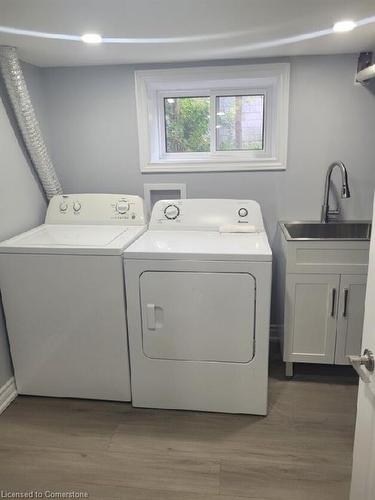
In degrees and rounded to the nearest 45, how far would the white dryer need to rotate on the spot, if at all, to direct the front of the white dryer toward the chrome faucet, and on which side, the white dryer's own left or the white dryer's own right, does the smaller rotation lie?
approximately 135° to the white dryer's own left

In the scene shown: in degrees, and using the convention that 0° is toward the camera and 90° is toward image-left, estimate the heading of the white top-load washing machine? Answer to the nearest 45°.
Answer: approximately 0°

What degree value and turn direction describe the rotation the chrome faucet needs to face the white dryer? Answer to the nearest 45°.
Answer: approximately 90° to its right

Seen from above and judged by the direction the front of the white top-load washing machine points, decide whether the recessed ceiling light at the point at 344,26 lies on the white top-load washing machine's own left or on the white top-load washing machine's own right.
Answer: on the white top-load washing machine's own left

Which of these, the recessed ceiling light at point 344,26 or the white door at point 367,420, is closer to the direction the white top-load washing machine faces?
the white door

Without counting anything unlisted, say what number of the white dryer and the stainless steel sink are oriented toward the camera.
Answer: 2
